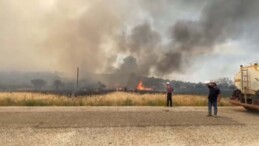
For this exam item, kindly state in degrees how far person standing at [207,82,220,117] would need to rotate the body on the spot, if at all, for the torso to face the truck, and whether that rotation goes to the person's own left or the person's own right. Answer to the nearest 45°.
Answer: approximately 90° to the person's own right

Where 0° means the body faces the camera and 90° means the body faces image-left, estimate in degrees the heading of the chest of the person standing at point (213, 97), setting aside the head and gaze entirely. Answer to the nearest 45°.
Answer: approximately 135°
